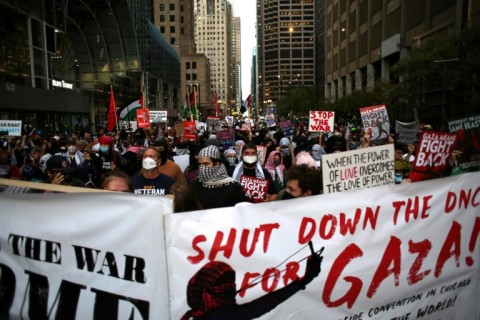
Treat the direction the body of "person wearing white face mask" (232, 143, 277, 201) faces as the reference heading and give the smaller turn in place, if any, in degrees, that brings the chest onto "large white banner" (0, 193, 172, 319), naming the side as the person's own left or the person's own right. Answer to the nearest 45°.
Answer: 0° — they already face it

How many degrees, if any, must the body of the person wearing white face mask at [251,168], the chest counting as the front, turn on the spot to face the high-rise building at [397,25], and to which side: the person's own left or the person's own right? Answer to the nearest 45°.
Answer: approximately 180°

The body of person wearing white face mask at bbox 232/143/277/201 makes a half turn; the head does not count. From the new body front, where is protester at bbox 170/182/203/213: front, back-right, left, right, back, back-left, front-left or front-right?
back

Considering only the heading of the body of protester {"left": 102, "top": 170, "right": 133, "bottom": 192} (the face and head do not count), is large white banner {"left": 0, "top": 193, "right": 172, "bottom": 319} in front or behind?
in front

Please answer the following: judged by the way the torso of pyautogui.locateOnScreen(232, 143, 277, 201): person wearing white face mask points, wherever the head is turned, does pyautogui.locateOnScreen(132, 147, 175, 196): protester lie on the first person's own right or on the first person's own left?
on the first person's own right

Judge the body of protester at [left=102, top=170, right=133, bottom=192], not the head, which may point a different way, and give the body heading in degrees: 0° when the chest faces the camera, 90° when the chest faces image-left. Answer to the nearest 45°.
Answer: approximately 0°

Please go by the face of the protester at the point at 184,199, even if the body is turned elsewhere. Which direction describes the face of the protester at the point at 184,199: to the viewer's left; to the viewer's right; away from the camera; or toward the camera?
away from the camera

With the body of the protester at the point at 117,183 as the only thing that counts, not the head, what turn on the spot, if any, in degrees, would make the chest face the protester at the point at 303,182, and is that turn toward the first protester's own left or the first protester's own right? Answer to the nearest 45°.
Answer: approximately 90° to the first protester's own left

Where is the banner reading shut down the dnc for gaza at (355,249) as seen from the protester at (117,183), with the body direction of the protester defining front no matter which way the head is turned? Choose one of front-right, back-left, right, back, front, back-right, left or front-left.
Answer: front-left

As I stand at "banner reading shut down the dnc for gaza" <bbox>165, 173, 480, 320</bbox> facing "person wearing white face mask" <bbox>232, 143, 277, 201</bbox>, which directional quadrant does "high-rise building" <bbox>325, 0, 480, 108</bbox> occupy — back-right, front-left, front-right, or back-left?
front-right

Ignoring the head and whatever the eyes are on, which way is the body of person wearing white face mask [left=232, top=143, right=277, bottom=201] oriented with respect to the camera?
toward the camera

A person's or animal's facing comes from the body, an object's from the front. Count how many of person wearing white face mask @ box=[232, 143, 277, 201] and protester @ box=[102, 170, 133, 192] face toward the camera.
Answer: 2

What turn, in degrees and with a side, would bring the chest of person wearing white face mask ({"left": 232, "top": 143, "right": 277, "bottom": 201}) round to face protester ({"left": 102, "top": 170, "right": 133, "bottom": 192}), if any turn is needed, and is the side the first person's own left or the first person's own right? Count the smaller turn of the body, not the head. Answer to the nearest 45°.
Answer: approximately 45° to the first person's own right
